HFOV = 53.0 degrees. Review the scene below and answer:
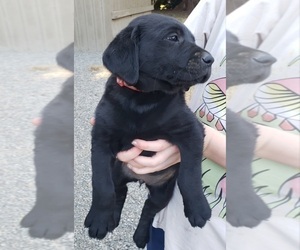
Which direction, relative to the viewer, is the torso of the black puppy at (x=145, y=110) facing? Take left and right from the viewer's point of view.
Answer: facing the viewer
